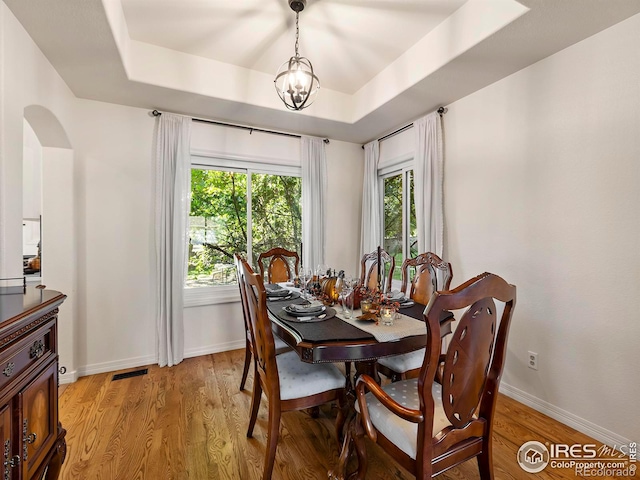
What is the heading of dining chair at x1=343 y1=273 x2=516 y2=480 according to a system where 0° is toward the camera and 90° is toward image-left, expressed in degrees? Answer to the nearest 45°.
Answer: approximately 135°

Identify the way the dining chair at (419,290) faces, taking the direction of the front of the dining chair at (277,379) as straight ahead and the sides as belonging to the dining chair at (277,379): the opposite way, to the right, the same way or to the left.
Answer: the opposite way

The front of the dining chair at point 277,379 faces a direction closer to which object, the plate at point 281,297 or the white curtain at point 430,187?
the white curtain

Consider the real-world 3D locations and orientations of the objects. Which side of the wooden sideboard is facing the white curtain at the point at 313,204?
left

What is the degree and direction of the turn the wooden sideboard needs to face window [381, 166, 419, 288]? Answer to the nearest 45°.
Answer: approximately 45° to its left

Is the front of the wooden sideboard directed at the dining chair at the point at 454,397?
yes

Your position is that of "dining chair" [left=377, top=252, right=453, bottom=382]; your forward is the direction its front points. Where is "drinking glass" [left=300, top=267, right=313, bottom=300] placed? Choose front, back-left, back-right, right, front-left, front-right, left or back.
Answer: front-right

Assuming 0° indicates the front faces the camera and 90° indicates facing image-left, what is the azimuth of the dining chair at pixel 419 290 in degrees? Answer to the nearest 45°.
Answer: approximately 45°

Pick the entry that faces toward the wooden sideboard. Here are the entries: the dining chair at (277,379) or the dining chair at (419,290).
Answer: the dining chair at (419,290)

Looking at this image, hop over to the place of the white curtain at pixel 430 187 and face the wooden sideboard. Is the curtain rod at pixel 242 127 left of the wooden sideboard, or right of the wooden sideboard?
right

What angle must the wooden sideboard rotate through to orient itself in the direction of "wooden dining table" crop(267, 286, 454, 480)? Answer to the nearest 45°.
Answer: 0° — it already faces it
